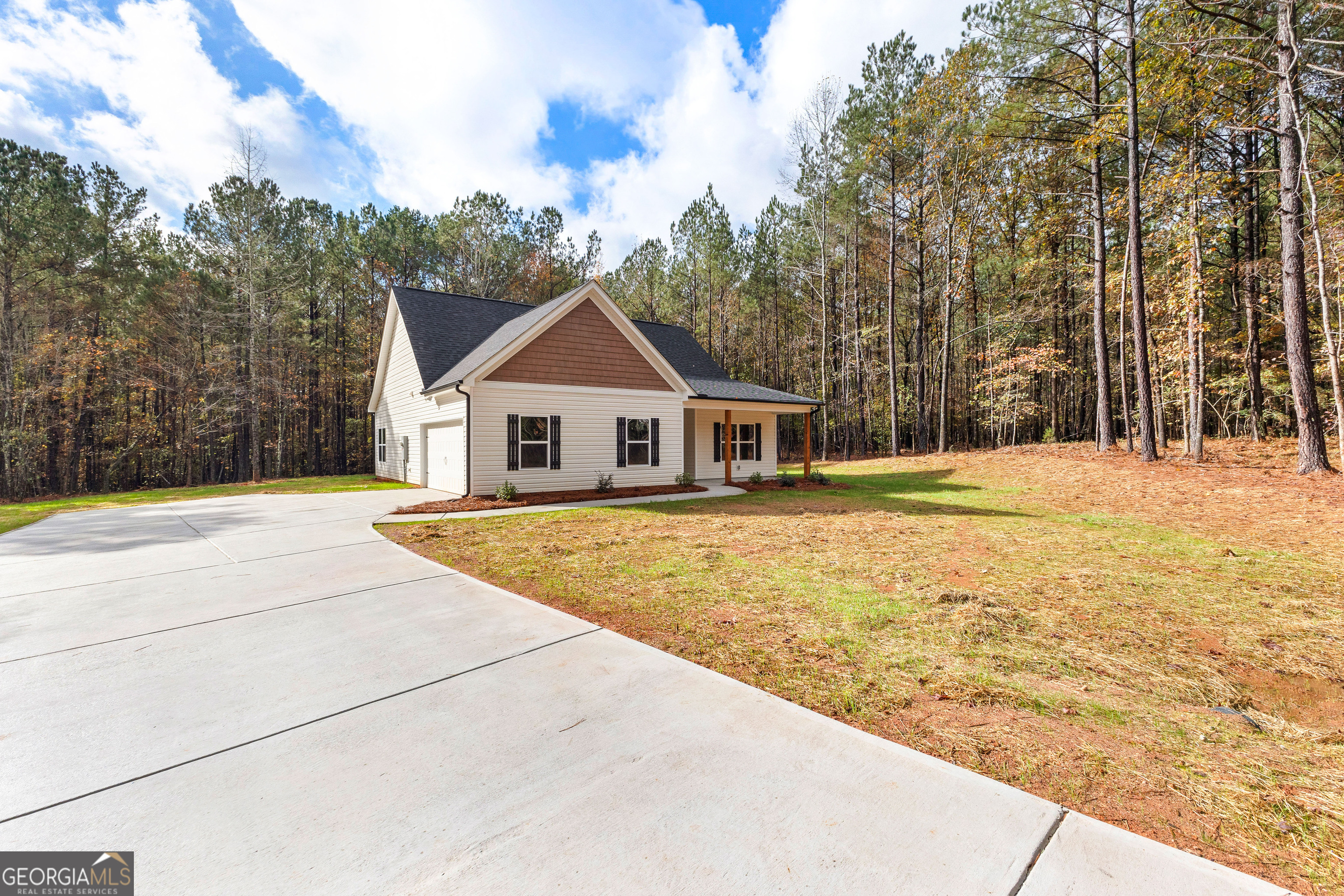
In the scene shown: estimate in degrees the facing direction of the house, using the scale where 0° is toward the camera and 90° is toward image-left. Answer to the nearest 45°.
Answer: approximately 315°
